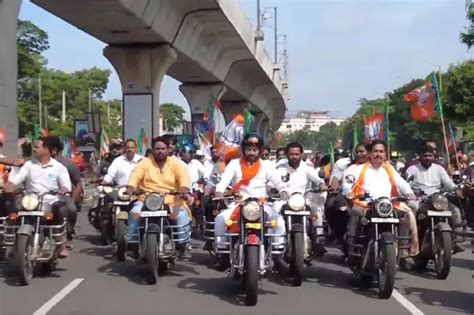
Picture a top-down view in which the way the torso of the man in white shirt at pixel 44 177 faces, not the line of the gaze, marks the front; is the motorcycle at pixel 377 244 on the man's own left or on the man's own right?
on the man's own left

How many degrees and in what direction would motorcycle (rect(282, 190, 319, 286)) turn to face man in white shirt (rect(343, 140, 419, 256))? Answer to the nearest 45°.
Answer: approximately 90° to its left

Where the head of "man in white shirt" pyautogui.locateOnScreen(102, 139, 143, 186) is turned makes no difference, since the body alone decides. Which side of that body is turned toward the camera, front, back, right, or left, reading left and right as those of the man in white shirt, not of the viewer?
front

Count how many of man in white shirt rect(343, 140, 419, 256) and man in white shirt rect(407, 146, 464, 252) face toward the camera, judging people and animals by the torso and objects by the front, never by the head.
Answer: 2

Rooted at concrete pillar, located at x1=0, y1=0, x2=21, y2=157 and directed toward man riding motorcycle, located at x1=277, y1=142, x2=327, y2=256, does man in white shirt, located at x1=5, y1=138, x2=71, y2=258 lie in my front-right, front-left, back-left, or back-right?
front-right

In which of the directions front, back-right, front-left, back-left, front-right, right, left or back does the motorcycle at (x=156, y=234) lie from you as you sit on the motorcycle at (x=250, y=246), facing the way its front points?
back-right

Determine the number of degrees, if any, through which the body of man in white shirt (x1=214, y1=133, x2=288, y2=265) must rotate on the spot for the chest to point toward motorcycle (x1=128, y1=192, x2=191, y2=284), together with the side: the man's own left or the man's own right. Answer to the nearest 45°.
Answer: approximately 90° to the man's own right

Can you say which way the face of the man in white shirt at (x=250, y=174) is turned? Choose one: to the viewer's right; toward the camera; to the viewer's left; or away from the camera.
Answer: toward the camera

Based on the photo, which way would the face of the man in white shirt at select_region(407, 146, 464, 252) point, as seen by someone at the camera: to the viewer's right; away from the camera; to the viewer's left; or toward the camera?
toward the camera

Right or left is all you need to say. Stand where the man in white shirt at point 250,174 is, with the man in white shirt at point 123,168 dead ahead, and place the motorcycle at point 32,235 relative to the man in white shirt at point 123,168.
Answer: left

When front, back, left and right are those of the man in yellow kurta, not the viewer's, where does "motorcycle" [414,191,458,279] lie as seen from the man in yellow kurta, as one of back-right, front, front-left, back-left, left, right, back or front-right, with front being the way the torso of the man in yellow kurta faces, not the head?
left

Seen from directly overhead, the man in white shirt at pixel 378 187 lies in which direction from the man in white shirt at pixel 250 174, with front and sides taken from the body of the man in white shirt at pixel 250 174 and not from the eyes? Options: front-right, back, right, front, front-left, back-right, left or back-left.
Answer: left

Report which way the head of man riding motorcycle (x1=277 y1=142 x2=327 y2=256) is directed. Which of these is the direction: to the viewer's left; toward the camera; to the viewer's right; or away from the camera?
toward the camera

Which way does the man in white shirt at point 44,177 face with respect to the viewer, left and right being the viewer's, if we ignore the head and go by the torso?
facing the viewer

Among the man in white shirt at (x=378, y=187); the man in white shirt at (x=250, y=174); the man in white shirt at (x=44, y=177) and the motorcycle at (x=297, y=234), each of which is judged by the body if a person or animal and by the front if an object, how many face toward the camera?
4

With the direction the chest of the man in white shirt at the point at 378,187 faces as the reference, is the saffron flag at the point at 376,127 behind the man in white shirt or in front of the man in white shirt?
behind

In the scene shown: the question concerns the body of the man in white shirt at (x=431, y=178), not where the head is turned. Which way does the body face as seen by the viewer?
toward the camera

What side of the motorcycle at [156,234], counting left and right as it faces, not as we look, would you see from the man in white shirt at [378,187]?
left
